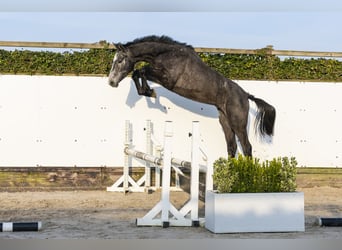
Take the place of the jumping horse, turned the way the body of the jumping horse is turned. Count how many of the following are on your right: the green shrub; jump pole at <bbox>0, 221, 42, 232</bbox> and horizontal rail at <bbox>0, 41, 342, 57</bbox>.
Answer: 1

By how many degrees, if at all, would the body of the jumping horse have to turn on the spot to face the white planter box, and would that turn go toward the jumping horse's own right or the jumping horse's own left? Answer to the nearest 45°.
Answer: approximately 135° to the jumping horse's own left

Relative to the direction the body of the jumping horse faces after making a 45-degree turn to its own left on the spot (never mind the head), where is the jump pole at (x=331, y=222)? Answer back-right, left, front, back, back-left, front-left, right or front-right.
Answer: left

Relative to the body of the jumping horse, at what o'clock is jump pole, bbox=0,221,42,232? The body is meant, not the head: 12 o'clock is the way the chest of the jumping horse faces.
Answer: The jump pole is roughly at 10 o'clock from the jumping horse.

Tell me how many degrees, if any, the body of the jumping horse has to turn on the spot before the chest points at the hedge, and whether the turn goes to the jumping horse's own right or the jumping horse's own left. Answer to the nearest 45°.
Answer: approximately 90° to the jumping horse's own right

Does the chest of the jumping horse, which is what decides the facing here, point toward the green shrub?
no

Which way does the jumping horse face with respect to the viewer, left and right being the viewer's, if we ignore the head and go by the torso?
facing to the left of the viewer

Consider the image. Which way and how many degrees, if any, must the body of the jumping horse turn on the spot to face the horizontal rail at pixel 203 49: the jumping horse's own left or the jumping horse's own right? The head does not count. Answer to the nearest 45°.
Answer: approximately 90° to the jumping horse's own right
